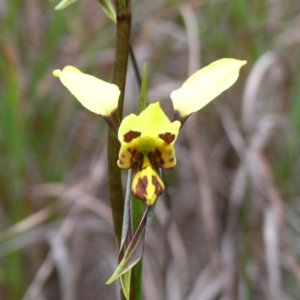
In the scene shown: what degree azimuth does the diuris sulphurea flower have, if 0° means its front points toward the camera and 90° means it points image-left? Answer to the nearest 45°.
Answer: approximately 0°
